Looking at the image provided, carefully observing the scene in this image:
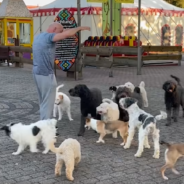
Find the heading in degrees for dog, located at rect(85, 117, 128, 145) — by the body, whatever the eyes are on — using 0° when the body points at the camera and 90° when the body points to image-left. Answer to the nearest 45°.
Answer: approximately 90°
